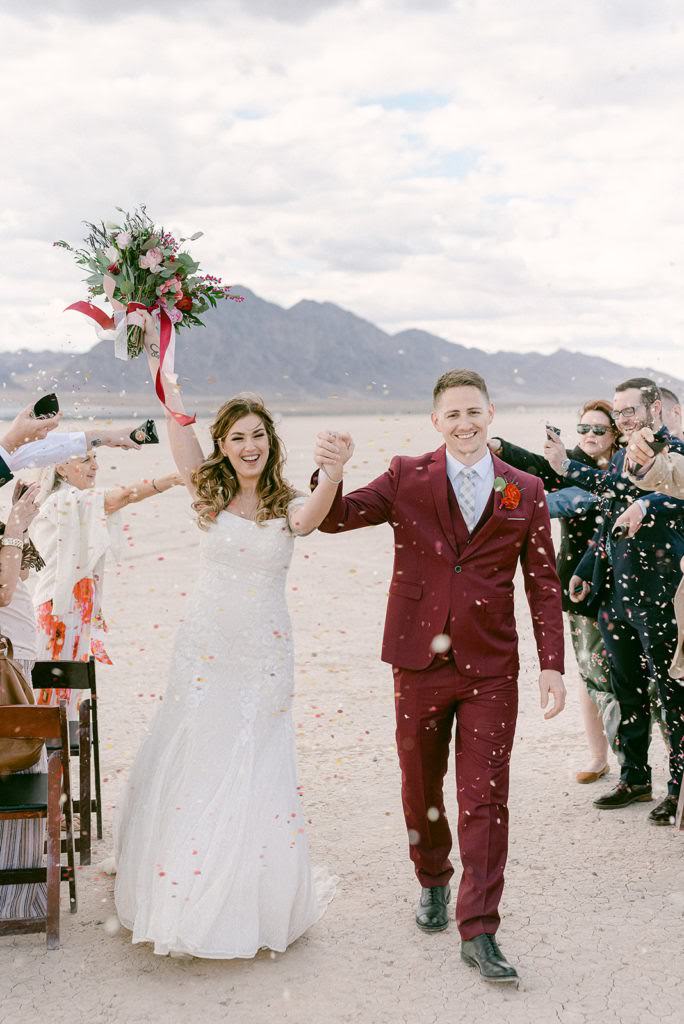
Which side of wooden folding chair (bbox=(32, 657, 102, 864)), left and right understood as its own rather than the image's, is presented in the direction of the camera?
back

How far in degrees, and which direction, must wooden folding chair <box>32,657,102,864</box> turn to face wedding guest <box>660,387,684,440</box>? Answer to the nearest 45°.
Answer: approximately 90° to its right

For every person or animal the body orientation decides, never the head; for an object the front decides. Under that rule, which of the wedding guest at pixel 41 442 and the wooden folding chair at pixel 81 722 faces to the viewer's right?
the wedding guest

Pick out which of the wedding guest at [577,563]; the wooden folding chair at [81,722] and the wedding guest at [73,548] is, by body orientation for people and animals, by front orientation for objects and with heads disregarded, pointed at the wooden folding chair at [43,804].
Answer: the wedding guest at [577,563]
